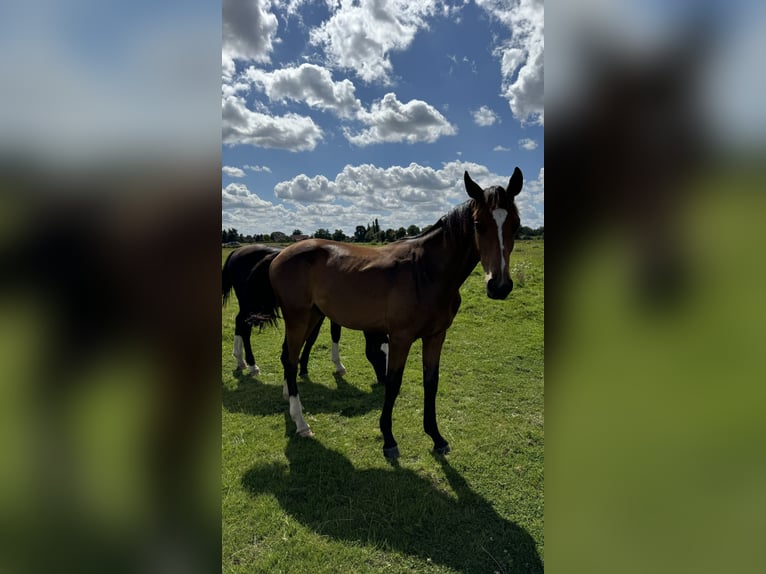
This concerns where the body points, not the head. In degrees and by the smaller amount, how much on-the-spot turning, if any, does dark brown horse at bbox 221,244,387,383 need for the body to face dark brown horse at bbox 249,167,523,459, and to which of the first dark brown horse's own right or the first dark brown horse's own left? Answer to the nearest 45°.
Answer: approximately 45° to the first dark brown horse's own right

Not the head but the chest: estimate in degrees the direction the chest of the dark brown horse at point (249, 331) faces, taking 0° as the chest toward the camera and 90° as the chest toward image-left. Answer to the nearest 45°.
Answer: approximately 270°
